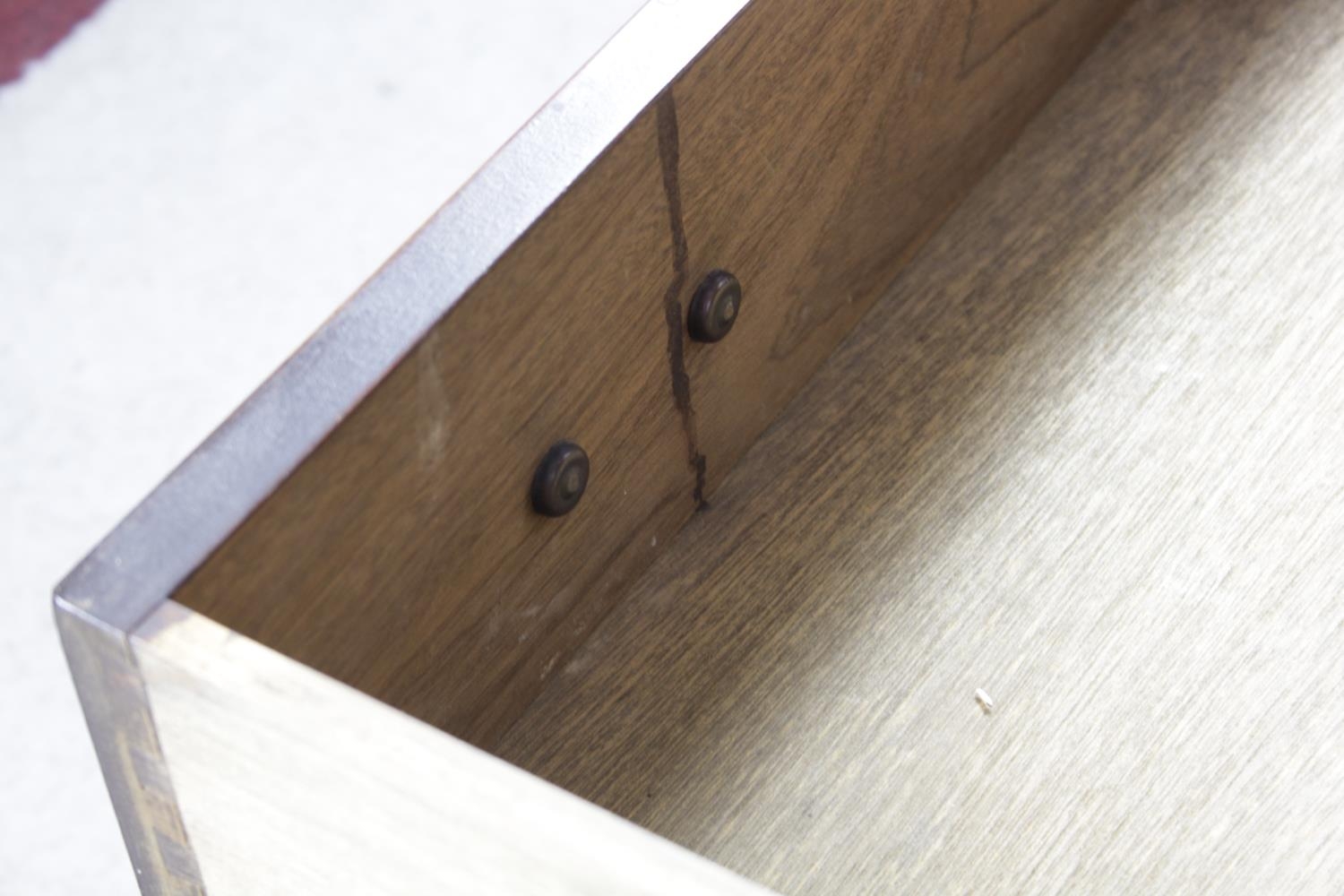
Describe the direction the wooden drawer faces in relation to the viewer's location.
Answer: facing away from the viewer and to the left of the viewer
